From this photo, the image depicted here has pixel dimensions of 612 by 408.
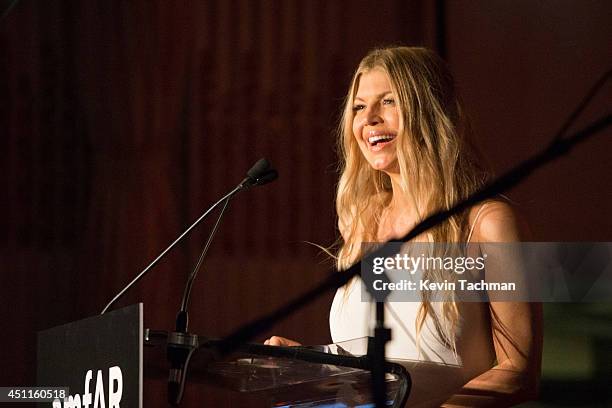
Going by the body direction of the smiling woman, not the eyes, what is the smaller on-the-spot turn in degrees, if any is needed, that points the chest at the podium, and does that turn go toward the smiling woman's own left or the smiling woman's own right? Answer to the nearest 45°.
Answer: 0° — they already face it

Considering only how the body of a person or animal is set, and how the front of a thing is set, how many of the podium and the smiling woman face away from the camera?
0

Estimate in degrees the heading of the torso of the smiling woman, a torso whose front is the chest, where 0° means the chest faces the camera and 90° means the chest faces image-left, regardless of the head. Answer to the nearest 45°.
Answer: approximately 45°

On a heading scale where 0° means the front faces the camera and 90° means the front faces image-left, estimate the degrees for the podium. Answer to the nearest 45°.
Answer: approximately 45°

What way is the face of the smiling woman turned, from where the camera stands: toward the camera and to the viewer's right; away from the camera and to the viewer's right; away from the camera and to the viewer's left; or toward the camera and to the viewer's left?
toward the camera and to the viewer's left
